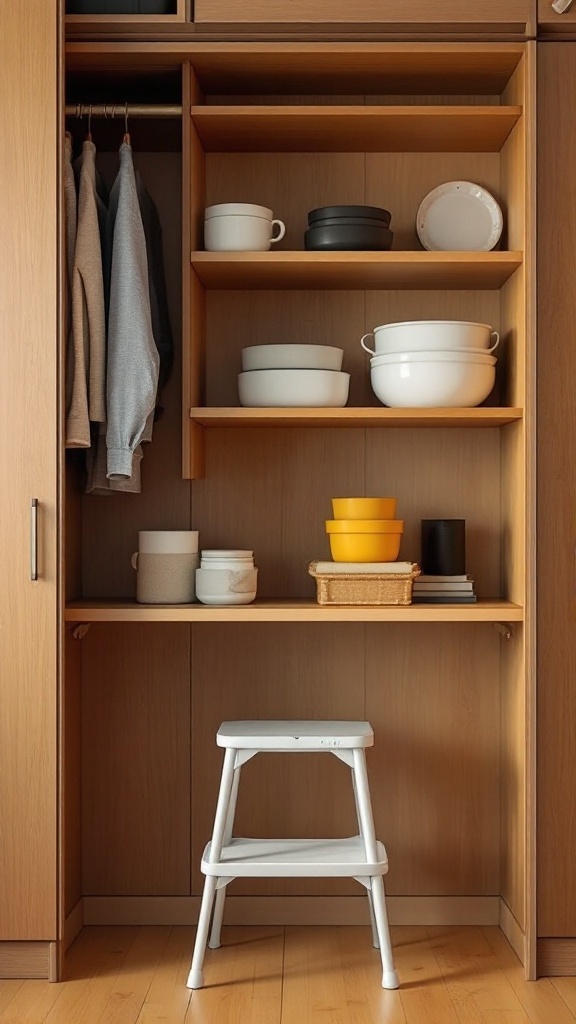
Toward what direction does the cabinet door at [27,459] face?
toward the camera

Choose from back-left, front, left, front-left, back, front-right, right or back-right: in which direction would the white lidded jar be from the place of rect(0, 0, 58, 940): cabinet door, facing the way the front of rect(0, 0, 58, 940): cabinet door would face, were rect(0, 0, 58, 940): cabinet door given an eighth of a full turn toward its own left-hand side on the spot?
front-left

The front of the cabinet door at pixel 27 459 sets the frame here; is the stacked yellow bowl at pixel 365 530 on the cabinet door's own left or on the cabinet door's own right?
on the cabinet door's own left

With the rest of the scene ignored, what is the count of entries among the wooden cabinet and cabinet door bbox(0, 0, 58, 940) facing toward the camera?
2

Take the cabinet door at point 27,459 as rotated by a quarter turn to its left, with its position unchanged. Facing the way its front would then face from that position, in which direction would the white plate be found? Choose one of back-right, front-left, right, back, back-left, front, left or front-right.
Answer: front

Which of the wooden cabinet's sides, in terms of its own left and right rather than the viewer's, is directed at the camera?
front

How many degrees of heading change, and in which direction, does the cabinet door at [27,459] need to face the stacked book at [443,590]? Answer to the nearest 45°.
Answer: approximately 90° to its left
